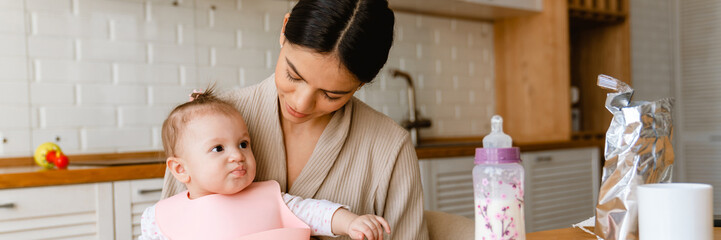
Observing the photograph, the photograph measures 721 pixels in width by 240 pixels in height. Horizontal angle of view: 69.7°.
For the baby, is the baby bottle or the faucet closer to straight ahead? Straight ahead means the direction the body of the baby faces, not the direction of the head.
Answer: the baby bottle

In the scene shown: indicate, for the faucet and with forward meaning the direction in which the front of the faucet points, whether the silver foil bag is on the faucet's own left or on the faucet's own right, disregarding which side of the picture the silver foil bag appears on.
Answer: on the faucet's own left
